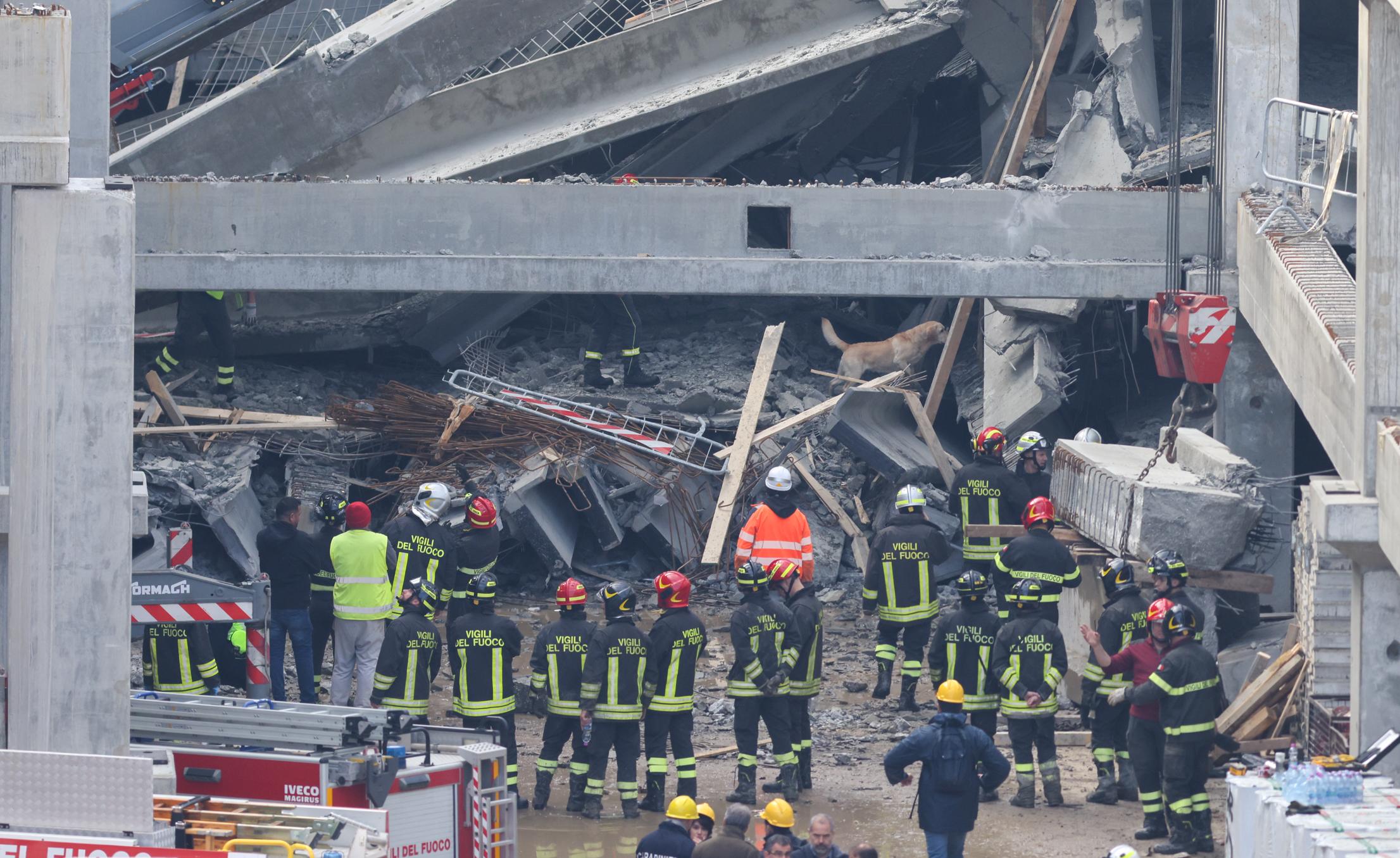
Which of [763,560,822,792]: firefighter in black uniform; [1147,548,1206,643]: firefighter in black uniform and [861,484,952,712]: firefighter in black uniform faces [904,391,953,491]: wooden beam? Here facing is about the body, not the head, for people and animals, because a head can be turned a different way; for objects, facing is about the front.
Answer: [861,484,952,712]: firefighter in black uniform

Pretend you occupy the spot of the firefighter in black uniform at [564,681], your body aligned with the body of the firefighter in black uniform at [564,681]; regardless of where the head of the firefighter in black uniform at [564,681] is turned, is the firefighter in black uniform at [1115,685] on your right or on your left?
on your right

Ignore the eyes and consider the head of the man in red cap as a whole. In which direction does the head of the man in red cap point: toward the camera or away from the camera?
away from the camera

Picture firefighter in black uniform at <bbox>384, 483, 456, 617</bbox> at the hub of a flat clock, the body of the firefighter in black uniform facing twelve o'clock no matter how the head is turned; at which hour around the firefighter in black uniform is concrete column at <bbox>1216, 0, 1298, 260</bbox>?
The concrete column is roughly at 3 o'clock from the firefighter in black uniform.

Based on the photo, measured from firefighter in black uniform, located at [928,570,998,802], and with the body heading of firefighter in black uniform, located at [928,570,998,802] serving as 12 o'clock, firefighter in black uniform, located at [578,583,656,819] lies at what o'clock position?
firefighter in black uniform, located at [578,583,656,819] is roughly at 8 o'clock from firefighter in black uniform, located at [928,570,998,802].

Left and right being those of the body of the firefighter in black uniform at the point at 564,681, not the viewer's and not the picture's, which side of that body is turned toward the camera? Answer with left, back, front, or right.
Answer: back

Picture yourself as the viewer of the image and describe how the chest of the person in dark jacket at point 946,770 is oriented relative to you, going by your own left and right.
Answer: facing away from the viewer

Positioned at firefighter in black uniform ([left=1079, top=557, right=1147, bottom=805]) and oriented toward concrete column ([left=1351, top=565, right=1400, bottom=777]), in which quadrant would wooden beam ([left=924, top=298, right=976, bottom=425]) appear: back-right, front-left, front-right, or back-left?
back-left

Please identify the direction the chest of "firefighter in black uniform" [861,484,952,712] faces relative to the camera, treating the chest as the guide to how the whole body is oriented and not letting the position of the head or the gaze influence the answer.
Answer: away from the camera

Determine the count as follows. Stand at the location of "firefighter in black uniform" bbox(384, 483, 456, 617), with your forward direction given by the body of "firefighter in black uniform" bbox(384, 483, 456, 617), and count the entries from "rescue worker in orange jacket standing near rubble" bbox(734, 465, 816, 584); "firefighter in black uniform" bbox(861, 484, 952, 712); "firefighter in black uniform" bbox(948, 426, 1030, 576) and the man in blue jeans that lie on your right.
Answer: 3

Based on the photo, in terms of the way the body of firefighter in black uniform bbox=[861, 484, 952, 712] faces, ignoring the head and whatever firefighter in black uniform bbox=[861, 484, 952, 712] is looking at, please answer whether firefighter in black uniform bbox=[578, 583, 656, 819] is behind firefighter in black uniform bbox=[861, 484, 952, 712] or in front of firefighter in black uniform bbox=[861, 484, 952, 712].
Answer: behind
